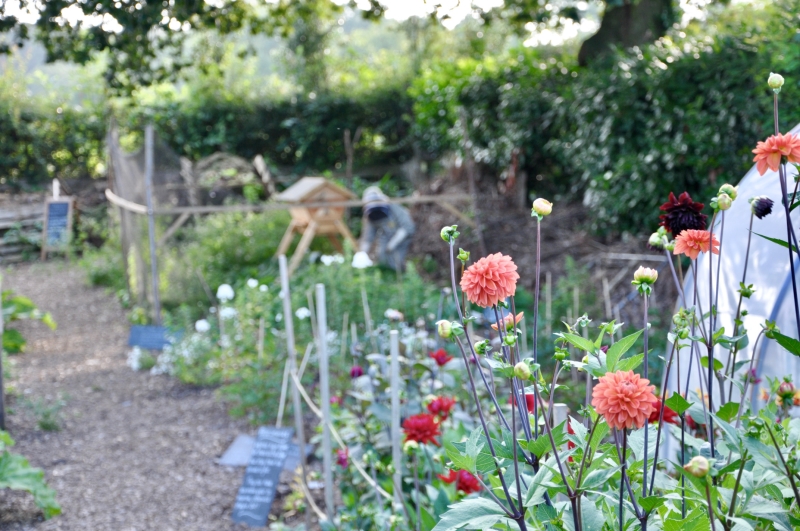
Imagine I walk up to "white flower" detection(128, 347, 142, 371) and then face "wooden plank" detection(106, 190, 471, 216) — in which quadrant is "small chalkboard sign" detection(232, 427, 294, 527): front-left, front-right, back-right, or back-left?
back-right

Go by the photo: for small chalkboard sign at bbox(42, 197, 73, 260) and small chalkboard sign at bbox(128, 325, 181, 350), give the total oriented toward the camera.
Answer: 2

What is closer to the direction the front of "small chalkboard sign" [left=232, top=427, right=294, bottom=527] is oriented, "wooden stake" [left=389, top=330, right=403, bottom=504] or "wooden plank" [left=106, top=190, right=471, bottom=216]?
the wooden stake

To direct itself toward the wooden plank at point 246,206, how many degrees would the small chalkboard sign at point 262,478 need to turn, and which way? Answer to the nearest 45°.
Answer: approximately 135° to its right

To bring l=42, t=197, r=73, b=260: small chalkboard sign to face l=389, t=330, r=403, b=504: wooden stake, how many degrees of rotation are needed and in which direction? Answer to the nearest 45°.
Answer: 0° — it already faces it

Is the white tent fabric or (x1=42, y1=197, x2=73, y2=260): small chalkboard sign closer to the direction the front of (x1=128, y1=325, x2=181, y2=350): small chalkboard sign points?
the white tent fabric

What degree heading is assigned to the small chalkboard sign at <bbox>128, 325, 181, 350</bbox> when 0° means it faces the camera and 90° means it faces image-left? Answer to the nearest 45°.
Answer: approximately 0°

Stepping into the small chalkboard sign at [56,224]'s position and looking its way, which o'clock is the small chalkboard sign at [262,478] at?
the small chalkboard sign at [262,478] is roughly at 12 o'clock from the small chalkboard sign at [56,224].

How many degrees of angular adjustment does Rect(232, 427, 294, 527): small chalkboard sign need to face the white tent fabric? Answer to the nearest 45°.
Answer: approximately 90° to its left
